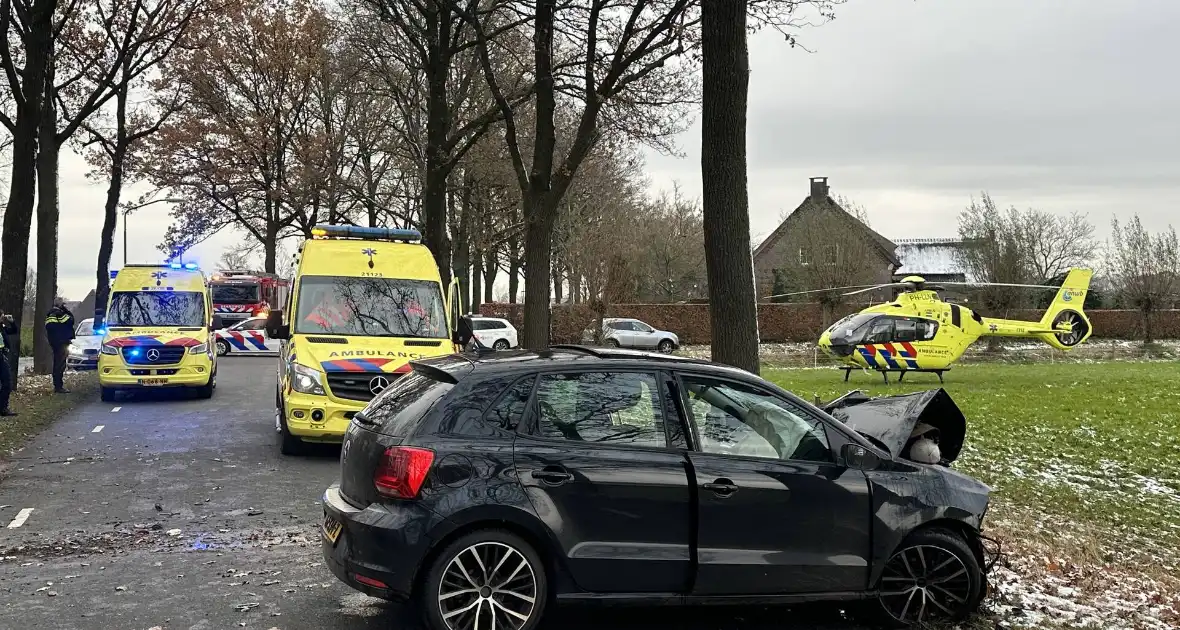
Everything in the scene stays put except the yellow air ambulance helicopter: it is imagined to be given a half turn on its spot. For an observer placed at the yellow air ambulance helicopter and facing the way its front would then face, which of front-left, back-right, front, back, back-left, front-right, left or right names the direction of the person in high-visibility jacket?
back-right

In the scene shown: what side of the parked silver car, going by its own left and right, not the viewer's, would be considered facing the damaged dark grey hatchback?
right

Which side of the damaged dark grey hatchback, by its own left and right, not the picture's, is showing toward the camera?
right

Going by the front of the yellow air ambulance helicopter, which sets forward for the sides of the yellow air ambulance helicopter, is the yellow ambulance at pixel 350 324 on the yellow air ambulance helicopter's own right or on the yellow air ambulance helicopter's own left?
on the yellow air ambulance helicopter's own left

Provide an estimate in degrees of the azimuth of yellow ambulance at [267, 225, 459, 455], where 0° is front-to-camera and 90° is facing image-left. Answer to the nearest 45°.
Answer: approximately 0°

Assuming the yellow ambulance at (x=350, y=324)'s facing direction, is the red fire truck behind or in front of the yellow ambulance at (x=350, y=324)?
behind

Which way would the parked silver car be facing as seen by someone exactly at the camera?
facing to the right of the viewer

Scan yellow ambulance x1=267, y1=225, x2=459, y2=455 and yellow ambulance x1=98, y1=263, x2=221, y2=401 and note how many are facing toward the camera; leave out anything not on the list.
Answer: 2

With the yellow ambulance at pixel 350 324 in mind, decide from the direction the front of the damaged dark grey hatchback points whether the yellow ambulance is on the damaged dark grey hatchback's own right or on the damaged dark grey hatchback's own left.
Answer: on the damaged dark grey hatchback's own left

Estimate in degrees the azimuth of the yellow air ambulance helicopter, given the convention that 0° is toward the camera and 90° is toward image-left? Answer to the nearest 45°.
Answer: approximately 90°

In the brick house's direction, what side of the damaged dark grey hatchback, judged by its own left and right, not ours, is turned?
left

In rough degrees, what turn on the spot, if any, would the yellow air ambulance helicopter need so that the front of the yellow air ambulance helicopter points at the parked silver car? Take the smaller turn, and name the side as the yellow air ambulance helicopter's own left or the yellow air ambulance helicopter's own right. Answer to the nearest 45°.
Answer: approximately 45° to the yellow air ambulance helicopter's own right

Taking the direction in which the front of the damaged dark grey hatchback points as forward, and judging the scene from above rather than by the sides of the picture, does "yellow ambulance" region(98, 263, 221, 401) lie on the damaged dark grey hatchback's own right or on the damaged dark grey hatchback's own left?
on the damaged dark grey hatchback's own left

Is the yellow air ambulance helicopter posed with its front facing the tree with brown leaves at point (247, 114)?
yes

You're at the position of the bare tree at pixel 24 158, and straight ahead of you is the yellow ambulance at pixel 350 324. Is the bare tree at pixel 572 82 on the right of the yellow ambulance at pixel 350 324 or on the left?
left
